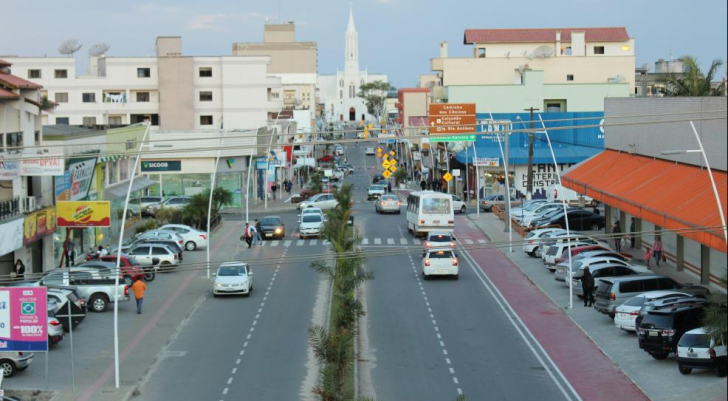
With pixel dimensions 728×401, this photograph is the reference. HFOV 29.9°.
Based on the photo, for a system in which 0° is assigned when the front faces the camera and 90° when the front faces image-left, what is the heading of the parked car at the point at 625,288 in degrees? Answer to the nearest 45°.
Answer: approximately 225°

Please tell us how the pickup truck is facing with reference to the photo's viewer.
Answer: facing to the left of the viewer

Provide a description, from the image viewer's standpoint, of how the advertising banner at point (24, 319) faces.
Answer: facing the viewer

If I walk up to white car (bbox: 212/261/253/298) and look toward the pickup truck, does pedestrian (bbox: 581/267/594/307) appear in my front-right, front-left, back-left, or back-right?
back-left

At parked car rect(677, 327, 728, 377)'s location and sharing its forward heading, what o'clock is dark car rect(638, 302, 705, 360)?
The dark car is roughly at 10 o'clock from the parked car.

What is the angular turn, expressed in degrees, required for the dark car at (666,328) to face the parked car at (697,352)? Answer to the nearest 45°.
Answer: approximately 135° to its right

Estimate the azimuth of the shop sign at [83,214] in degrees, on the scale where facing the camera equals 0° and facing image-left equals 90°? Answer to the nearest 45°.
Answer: approximately 0°

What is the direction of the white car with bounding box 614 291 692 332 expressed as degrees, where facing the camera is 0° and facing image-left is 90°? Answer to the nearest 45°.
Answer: approximately 225°

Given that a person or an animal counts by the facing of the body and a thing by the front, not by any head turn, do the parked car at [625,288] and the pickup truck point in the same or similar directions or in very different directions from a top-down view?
very different directions

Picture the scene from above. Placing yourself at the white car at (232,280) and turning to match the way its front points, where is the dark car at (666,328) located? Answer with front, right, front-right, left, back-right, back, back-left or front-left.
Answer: front-left

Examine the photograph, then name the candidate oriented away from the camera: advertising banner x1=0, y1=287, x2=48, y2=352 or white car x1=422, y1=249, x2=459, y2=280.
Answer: the white car

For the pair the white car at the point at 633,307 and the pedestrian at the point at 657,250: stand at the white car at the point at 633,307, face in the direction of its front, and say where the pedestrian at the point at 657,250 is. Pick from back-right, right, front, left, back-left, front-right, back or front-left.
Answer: front-left

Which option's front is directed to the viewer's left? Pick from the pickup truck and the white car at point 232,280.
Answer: the pickup truck

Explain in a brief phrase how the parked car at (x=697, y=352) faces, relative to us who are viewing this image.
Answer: facing away from the viewer and to the right of the viewer

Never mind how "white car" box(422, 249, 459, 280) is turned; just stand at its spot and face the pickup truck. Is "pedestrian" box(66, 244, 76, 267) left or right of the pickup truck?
right
